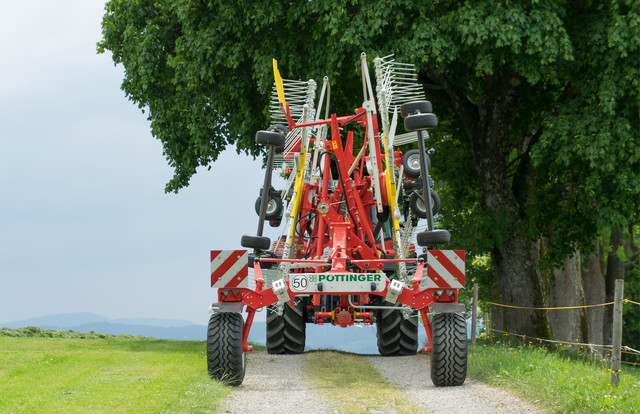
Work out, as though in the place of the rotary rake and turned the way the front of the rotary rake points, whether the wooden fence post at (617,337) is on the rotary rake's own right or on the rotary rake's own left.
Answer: on the rotary rake's own right

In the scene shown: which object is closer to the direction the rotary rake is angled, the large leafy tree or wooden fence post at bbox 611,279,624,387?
the large leafy tree

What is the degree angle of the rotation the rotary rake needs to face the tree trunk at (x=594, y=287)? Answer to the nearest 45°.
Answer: approximately 45° to its right

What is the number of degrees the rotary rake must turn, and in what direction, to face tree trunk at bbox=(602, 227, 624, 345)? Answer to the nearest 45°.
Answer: approximately 45° to its right

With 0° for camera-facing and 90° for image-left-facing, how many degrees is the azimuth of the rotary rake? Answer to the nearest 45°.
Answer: approximately 180°

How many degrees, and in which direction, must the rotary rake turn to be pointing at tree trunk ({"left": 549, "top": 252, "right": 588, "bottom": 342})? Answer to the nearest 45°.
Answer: approximately 45° to its right
